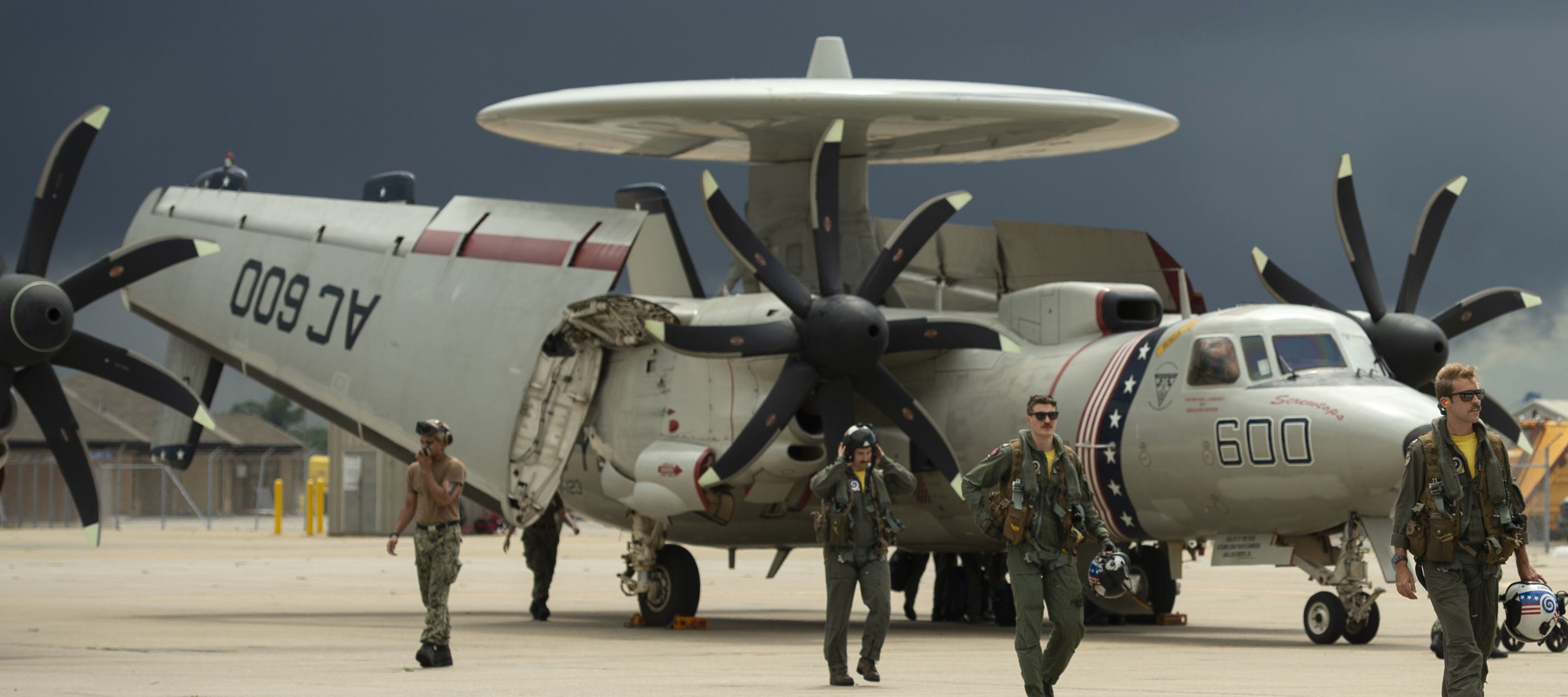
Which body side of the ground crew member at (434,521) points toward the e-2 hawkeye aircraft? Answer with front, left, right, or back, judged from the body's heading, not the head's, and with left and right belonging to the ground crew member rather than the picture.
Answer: back

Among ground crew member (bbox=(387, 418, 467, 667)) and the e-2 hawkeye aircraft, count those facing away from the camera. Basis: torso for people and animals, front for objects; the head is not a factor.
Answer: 0

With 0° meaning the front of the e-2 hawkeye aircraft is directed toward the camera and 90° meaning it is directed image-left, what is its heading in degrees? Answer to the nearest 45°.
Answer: approximately 315°

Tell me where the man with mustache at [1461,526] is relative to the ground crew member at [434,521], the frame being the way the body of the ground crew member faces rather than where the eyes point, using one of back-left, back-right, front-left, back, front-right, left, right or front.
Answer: left

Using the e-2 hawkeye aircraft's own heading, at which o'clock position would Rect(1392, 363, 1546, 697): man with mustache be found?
The man with mustache is roughly at 1 o'clock from the e-2 hawkeye aircraft.

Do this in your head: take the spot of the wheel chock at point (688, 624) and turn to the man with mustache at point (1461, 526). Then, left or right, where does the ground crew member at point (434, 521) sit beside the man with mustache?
right

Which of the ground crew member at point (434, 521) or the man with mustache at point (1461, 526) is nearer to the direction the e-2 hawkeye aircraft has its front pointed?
the man with mustache

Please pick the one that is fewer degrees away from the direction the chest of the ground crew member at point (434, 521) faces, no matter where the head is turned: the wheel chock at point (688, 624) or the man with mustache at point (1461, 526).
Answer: the man with mustache

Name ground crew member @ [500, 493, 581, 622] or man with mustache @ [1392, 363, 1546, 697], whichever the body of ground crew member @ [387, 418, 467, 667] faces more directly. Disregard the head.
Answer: the man with mustache
